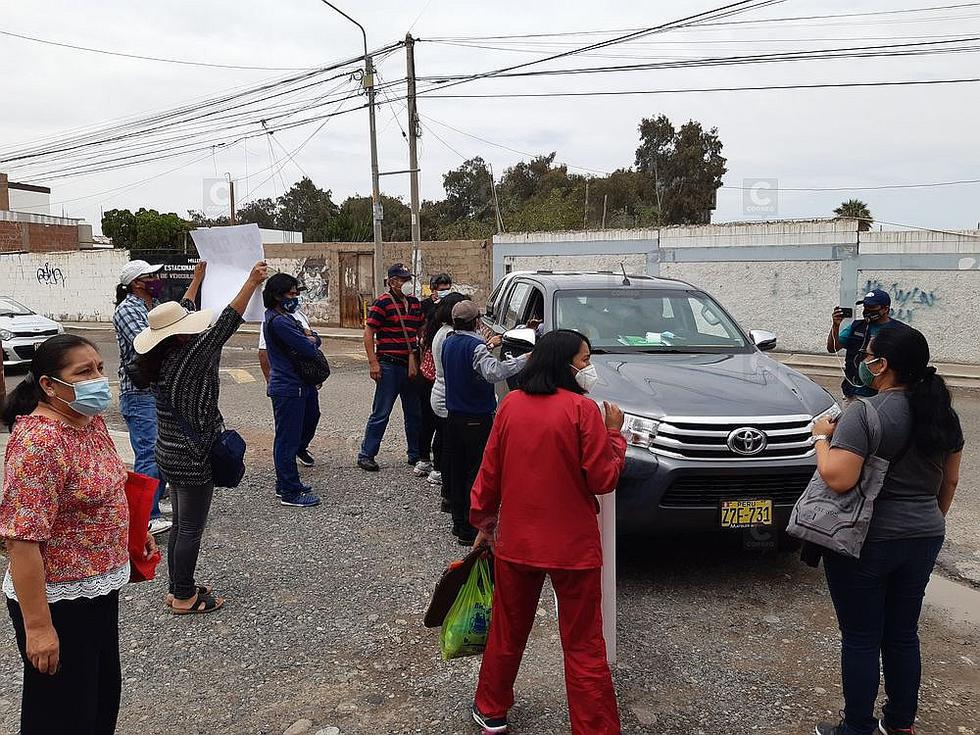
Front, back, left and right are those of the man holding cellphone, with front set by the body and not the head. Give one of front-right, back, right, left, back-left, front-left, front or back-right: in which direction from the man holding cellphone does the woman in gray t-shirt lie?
front-left

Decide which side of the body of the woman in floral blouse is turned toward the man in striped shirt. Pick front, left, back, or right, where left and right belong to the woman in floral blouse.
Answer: left

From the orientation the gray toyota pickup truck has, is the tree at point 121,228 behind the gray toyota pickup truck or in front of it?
behind

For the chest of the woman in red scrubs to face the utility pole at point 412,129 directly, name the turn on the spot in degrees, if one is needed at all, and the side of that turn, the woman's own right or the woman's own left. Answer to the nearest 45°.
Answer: approximately 45° to the woman's own left

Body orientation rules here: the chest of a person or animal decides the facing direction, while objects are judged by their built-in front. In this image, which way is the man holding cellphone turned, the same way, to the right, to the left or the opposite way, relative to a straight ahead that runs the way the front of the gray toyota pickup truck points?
to the right

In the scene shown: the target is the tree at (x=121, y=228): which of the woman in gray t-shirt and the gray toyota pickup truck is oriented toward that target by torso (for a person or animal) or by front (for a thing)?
the woman in gray t-shirt

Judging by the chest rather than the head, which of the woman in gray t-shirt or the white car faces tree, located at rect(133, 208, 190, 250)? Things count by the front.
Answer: the woman in gray t-shirt

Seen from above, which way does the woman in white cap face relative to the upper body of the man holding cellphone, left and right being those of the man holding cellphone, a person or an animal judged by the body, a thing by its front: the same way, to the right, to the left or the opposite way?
the opposite way

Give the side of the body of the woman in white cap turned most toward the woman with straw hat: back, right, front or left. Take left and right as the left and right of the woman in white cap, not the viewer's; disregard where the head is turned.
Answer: right

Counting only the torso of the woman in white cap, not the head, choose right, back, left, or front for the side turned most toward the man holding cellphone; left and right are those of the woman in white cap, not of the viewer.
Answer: front

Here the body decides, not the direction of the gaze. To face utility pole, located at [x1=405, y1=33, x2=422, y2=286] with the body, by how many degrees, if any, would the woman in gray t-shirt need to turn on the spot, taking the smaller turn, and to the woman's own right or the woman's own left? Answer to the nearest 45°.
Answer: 0° — they already face it

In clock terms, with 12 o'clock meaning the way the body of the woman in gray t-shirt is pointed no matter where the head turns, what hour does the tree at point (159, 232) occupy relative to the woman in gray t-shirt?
The tree is roughly at 12 o'clock from the woman in gray t-shirt.

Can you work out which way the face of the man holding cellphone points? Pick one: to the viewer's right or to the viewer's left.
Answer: to the viewer's left

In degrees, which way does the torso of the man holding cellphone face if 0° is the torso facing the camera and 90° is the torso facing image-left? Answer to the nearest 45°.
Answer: approximately 45°

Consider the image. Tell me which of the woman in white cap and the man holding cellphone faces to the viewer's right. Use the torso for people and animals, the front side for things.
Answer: the woman in white cap

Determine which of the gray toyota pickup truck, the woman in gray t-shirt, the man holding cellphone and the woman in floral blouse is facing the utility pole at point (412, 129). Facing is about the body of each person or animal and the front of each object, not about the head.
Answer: the woman in gray t-shirt

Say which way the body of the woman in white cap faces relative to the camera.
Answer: to the viewer's right
